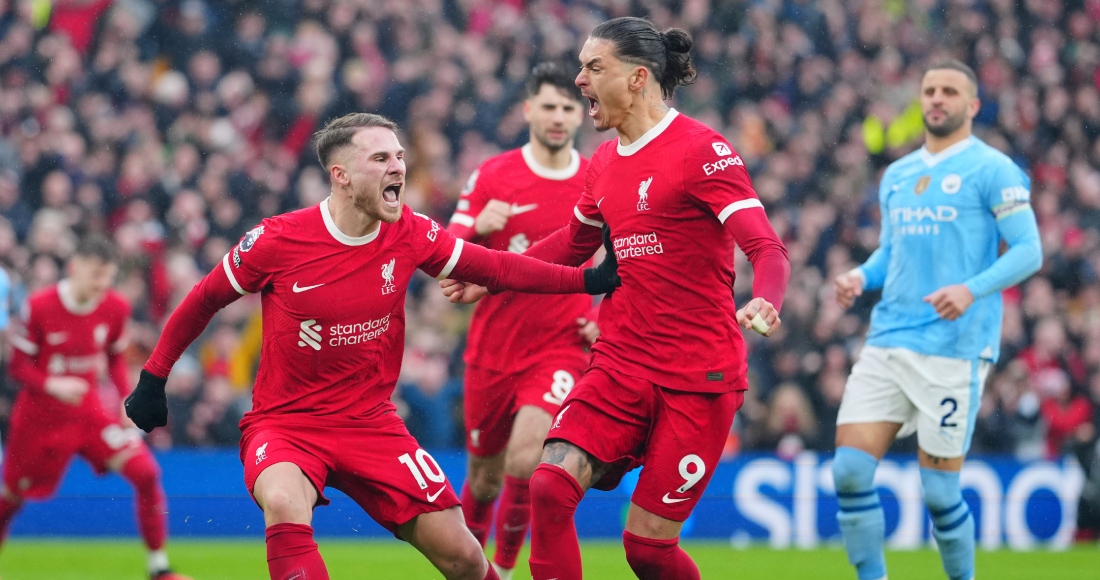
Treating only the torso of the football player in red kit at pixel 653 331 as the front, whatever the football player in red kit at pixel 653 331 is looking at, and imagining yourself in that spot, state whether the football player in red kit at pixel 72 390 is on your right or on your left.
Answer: on your right

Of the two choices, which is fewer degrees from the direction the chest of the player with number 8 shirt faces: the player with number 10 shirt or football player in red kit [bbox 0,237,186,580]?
the player with number 10 shirt

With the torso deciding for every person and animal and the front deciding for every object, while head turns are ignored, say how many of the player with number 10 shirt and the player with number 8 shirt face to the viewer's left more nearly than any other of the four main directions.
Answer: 0

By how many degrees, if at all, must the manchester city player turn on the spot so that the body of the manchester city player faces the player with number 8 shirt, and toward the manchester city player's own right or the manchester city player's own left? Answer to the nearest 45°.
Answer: approximately 45° to the manchester city player's own right

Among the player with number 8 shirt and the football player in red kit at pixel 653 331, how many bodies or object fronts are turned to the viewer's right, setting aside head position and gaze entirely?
0

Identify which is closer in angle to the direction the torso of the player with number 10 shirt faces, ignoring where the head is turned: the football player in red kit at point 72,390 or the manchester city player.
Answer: the manchester city player

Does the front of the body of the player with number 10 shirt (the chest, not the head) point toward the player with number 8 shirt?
no

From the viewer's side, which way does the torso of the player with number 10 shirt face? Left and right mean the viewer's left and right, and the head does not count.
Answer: facing the viewer and to the right of the viewer

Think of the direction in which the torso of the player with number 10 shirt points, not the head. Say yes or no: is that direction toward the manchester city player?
no

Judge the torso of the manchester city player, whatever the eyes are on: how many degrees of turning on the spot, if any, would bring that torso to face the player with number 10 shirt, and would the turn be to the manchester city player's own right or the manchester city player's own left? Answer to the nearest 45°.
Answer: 0° — they already face them

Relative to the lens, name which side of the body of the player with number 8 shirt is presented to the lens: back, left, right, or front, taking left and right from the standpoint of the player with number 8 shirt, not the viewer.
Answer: front

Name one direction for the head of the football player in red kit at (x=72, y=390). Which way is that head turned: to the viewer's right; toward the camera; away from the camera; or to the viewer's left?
toward the camera

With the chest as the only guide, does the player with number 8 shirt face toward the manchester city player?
no

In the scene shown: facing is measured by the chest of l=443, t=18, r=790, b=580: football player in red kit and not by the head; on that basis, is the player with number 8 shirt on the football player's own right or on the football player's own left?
on the football player's own right

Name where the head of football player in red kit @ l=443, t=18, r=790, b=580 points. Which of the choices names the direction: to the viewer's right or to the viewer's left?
to the viewer's left

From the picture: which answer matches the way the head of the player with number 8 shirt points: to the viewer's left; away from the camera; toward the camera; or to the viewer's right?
toward the camera
